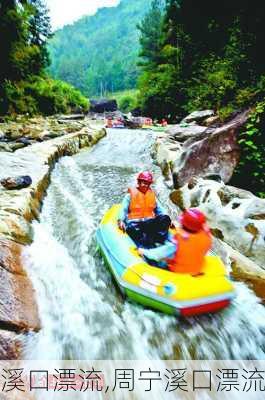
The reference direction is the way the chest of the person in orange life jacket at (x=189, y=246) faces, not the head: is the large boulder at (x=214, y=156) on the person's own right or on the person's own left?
on the person's own right

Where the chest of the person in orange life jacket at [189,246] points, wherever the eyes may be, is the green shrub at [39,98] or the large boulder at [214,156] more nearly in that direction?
the green shrub

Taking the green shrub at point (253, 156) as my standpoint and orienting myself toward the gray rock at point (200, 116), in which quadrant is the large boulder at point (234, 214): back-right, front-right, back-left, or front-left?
back-left

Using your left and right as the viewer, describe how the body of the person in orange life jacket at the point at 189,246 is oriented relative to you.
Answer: facing away from the viewer and to the left of the viewer

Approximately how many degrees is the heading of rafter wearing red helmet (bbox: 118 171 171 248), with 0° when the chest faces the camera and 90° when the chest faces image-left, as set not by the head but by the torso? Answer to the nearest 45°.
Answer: approximately 0°

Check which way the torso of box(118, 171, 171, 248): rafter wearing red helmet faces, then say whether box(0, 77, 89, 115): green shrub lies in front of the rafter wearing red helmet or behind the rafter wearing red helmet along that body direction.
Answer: behind

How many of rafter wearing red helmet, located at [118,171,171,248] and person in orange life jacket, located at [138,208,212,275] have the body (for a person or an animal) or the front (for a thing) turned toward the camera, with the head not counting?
1

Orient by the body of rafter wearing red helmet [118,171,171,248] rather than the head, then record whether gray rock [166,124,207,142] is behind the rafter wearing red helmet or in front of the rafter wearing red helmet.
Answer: behind

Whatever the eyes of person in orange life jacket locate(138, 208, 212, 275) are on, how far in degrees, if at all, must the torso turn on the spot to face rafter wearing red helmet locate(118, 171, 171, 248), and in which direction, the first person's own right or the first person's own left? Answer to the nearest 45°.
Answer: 0° — they already face them
